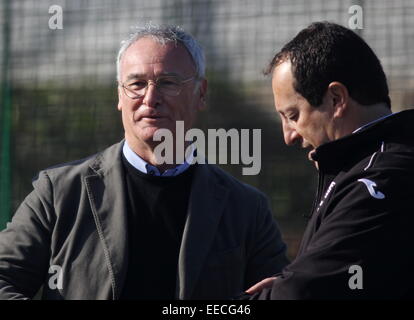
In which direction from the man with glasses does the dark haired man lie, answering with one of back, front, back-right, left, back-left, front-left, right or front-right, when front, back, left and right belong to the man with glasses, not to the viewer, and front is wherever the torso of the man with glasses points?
front-left

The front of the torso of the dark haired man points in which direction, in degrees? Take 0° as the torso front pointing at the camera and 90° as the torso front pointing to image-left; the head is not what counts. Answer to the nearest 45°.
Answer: approximately 90°

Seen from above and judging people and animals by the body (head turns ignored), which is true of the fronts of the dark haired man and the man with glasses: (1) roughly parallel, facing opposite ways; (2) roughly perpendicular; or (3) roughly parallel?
roughly perpendicular

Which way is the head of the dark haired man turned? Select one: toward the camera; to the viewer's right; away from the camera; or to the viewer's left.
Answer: to the viewer's left

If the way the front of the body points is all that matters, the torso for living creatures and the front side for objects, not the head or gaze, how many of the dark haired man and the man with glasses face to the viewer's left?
1

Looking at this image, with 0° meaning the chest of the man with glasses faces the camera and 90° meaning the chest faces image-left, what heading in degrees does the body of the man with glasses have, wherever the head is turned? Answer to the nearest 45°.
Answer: approximately 0°

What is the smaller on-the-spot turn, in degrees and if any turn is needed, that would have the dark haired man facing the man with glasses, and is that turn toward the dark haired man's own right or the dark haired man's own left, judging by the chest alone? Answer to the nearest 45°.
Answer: approximately 45° to the dark haired man's own right
